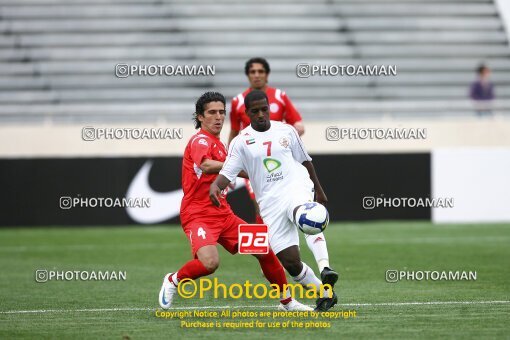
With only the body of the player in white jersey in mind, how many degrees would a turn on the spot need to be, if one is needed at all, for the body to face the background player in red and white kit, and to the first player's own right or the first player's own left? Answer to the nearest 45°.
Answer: approximately 180°

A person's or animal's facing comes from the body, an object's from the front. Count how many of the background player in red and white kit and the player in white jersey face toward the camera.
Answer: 2

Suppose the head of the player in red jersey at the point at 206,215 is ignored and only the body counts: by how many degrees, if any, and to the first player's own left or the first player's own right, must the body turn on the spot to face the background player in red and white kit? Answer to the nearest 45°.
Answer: approximately 135° to the first player's own left

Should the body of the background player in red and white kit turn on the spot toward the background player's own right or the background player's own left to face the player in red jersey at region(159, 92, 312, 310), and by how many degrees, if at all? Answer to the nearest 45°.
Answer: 0° — they already face them

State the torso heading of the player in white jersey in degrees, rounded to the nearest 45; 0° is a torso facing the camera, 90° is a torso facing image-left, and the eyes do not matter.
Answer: approximately 0°

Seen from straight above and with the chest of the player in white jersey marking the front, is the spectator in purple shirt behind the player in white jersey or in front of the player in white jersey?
behind

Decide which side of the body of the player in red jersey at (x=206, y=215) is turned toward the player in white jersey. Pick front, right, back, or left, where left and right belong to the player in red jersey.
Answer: front

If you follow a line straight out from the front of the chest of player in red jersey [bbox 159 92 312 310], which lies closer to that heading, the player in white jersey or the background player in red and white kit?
the player in white jersey

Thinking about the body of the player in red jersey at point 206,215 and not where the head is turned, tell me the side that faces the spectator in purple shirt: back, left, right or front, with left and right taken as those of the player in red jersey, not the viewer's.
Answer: left
